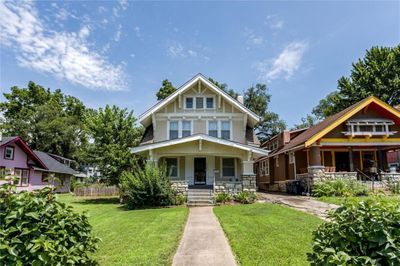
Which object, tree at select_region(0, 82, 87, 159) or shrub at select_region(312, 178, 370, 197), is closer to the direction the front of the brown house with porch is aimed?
the shrub

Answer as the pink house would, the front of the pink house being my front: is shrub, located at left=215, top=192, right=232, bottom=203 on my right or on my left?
on my left

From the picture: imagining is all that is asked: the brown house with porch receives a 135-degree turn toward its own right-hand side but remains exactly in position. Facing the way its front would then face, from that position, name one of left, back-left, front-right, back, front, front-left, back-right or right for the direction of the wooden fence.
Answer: front

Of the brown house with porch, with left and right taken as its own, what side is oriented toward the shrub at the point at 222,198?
right

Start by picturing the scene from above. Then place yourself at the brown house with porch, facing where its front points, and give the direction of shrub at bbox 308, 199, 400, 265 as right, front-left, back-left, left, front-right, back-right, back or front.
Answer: front-right

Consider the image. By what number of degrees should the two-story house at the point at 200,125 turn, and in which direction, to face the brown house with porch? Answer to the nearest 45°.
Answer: approximately 90° to its left

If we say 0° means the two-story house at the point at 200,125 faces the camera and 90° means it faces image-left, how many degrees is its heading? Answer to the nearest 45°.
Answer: approximately 0°

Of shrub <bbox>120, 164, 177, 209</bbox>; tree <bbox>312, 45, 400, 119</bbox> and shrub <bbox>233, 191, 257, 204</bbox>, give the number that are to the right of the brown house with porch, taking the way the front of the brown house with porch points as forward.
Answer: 2

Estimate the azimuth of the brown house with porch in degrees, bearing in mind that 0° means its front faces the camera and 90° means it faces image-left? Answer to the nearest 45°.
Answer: approximately 315°

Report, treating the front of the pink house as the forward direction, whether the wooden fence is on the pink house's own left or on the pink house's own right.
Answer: on the pink house's own left
